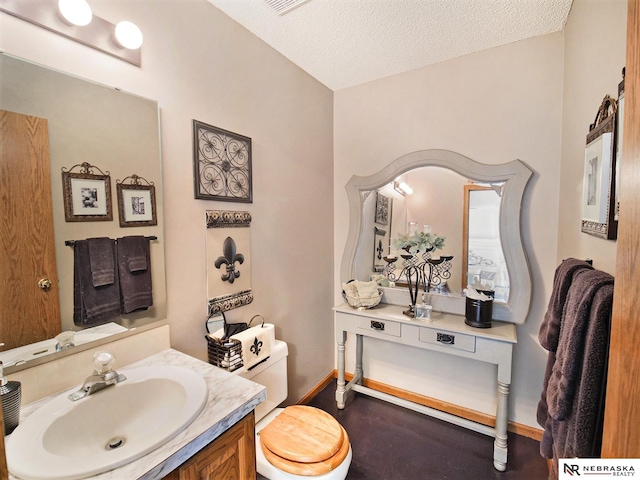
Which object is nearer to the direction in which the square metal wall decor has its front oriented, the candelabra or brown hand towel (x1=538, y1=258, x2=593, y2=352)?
the brown hand towel

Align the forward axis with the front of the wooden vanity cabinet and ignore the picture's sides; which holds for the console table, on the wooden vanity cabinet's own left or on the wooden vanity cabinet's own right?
on the wooden vanity cabinet's own left

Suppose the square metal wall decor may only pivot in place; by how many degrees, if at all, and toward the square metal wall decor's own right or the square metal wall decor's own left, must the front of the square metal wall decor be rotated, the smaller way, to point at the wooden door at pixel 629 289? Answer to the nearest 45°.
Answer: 0° — it already faces it

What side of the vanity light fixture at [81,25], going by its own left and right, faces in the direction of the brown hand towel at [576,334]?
front

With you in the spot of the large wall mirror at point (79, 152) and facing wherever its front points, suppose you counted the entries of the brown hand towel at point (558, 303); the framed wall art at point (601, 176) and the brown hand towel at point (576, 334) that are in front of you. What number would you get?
3

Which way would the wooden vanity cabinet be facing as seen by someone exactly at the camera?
facing the viewer and to the right of the viewer

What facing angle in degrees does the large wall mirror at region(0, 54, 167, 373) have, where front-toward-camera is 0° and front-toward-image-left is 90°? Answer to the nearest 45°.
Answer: approximately 315°
